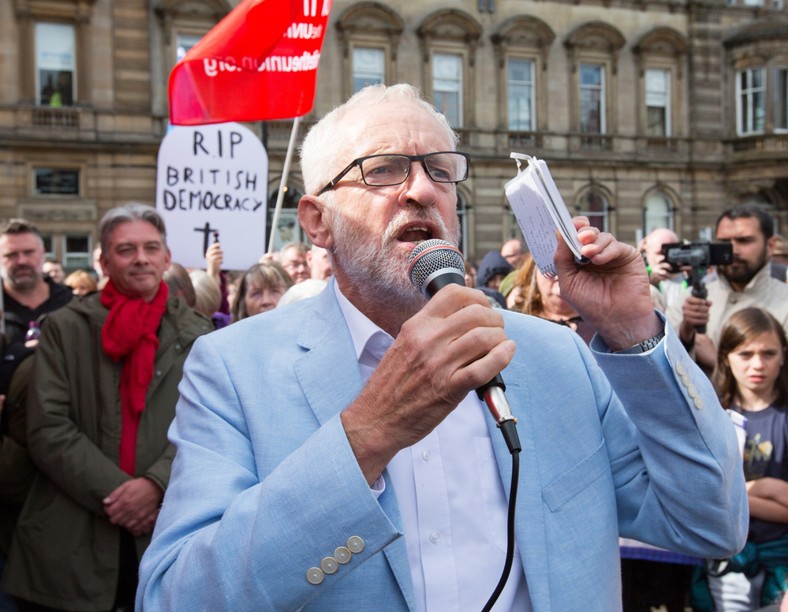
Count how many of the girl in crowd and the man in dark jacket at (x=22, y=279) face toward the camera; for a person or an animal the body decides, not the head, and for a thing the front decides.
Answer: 2

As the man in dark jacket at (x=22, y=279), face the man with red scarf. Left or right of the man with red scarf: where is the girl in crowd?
left

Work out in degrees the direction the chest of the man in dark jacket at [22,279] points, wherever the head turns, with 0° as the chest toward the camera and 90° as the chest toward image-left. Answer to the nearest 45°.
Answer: approximately 0°

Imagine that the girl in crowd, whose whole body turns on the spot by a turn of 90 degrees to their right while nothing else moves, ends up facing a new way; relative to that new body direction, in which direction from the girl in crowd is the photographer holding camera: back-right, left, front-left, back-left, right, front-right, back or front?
right

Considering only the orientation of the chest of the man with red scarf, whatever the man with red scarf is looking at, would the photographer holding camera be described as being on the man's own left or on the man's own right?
on the man's own left

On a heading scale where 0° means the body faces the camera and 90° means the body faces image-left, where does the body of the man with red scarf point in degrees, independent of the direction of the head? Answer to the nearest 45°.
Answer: approximately 315°

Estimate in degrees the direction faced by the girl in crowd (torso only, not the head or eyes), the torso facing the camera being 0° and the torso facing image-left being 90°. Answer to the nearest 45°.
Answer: approximately 0°

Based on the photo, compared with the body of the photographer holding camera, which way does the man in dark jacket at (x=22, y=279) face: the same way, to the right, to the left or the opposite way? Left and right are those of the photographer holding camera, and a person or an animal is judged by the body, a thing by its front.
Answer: to the left
